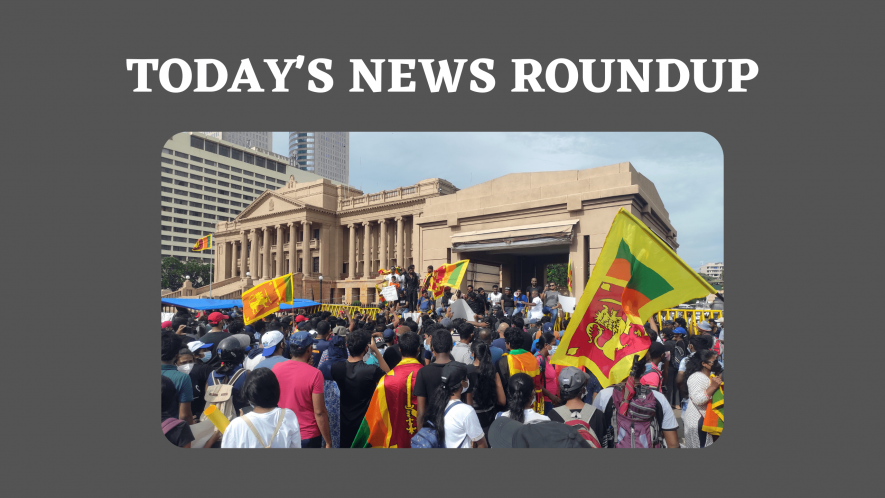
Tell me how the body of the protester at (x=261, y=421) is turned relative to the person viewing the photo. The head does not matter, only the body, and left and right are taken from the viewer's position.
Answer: facing away from the viewer

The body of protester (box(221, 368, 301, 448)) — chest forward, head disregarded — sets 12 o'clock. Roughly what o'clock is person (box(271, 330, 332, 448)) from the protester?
The person is roughly at 1 o'clock from the protester.

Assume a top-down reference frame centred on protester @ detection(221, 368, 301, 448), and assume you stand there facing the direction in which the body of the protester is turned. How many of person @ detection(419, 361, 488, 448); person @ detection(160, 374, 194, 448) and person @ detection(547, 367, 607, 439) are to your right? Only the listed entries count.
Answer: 2

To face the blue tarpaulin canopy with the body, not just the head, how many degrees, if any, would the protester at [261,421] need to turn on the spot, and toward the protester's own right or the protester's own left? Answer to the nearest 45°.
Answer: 0° — they already face it

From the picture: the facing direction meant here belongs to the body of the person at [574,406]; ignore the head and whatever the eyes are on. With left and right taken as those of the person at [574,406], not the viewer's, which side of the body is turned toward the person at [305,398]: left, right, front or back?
left

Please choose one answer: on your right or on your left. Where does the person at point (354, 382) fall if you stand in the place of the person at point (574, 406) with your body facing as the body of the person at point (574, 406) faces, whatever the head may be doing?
on your left

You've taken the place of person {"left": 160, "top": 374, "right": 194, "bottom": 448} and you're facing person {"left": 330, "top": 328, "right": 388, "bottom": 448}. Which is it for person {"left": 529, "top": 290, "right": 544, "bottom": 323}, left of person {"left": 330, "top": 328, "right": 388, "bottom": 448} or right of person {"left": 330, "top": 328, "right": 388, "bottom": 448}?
left

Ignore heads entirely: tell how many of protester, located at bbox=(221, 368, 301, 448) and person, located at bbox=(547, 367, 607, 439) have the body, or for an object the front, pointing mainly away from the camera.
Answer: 2

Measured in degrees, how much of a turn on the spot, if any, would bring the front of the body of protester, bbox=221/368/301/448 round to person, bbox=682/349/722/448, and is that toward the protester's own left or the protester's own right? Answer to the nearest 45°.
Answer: approximately 90° to the protester's own right

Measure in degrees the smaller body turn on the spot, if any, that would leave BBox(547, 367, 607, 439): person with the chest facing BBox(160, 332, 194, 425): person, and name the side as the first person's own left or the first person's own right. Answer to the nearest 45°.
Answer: approximately 90° to the first person's own left

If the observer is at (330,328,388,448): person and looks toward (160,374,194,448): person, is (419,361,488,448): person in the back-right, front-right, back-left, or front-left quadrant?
back-left

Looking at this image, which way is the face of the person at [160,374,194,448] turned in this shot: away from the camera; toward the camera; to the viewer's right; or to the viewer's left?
away from the camera

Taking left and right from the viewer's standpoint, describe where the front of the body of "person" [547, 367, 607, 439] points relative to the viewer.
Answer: facing away from the viewer
